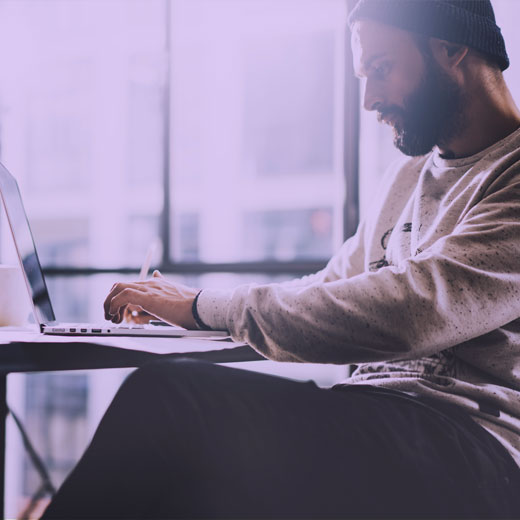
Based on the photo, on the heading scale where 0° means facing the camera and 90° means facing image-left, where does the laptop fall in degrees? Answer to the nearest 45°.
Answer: approximately 270°

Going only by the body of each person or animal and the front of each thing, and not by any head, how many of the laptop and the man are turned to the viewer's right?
1

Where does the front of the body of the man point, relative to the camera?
to the viewer's left

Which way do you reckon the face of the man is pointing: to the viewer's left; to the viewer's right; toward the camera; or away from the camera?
to the viewer's left

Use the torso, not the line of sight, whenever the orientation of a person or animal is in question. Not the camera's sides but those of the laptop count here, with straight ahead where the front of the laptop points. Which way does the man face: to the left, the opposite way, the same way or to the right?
the opposite way
